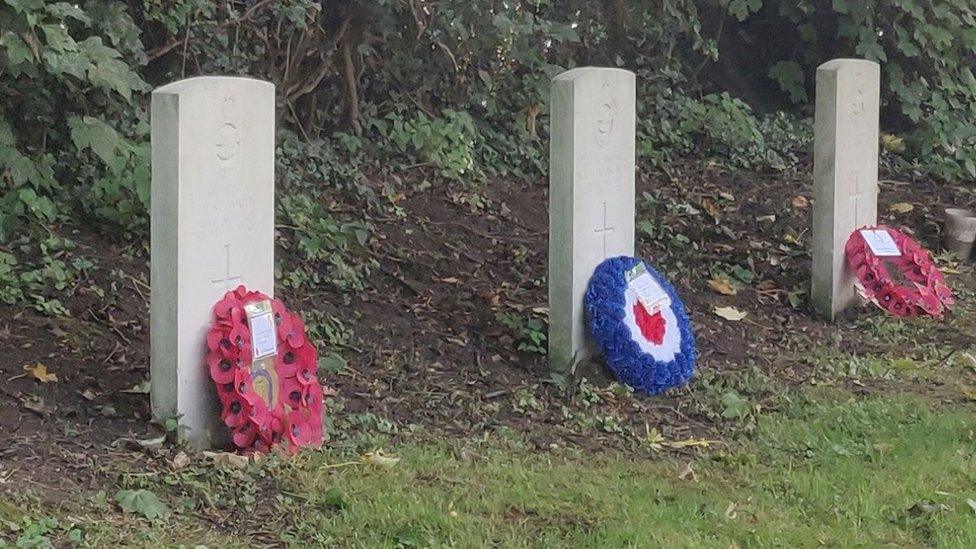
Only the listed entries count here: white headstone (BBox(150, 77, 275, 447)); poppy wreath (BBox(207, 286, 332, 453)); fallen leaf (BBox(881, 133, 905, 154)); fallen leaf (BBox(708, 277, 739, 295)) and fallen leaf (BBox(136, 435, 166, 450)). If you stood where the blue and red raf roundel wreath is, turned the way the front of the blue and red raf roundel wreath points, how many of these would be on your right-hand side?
3

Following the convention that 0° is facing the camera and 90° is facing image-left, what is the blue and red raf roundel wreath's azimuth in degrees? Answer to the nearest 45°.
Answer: approximately 315°

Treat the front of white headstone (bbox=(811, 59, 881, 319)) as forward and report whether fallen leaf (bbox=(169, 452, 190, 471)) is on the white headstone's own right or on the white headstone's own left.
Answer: on the white headstone's own right

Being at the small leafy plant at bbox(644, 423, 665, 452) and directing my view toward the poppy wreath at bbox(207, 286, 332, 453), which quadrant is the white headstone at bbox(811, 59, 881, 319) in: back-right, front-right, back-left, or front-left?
back-right

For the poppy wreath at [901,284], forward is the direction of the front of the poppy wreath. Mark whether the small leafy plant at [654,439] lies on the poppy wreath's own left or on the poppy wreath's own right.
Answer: on the poppy wreath's own right

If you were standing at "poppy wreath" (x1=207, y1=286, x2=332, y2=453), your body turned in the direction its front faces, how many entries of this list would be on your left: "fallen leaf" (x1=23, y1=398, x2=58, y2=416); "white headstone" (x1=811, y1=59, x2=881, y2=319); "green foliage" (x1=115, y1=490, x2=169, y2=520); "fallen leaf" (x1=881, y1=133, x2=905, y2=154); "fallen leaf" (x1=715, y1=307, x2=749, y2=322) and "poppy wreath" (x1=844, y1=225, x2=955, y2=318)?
4

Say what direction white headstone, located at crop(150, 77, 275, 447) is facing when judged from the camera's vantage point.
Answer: facing the viewer and to the right of the viewer

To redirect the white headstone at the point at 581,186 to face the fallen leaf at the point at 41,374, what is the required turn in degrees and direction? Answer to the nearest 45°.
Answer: approximately 90° to its right
